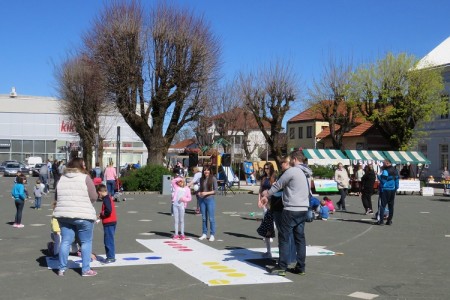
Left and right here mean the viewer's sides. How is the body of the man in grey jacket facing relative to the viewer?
facing away from the viewer and to the left of the viewer

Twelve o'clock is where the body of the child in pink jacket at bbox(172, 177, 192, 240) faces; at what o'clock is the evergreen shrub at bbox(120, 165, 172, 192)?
The evergreen shrub is roughly at 6 o'clock from the child in pink jacket.

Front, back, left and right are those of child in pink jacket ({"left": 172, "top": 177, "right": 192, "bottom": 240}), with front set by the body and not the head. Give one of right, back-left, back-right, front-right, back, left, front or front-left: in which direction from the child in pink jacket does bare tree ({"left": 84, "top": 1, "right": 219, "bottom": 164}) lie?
back

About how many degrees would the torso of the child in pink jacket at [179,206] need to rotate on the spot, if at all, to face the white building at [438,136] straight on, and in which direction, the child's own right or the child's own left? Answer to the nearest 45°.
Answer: approximately 135° to the child's own left

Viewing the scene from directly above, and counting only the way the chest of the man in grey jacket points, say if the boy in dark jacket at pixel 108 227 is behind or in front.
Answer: in front

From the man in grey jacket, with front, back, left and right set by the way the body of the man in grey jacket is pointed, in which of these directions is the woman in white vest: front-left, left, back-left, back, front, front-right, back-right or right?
front-left

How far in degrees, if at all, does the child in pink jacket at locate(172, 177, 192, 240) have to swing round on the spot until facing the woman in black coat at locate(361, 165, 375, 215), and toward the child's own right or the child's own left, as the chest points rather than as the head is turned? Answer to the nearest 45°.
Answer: approximately 135° to the child's own left

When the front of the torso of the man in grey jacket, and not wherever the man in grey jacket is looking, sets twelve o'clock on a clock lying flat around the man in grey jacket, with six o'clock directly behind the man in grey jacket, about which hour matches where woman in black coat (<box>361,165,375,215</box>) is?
The woman in black coat is roughly at 2 o'clock from the man in grey jacket.

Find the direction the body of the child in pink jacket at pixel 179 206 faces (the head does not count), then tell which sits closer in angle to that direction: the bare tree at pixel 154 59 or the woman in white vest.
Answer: the woman in white vest
